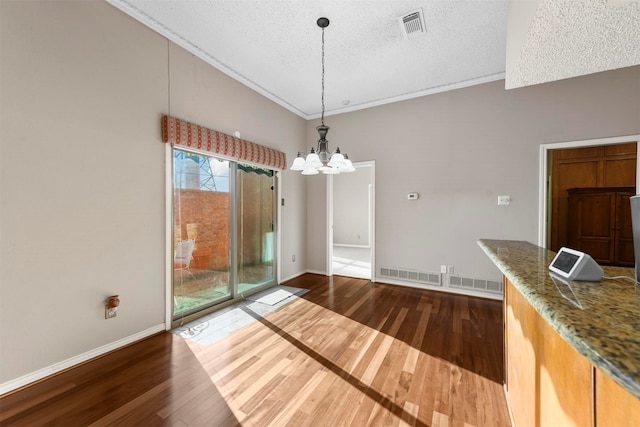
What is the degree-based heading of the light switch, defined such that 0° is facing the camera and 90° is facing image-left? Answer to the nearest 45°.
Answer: approximately 0°

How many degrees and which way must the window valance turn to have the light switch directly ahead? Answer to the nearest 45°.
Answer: approximately 45° to its left

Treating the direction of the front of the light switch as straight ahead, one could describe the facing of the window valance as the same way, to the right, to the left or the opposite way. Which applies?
to the left

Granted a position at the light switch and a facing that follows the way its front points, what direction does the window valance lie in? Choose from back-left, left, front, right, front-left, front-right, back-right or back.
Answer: front-right

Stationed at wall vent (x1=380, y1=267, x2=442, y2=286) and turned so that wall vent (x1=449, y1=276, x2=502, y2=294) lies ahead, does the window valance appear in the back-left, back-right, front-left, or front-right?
back-right
